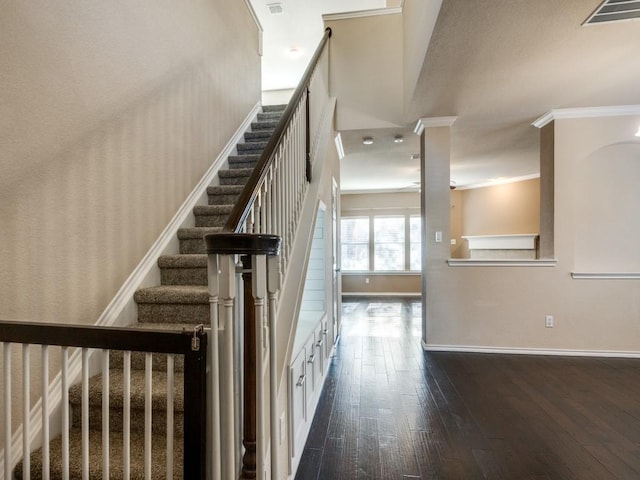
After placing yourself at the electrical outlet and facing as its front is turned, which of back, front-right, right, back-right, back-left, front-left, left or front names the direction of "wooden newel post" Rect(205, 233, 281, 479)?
front

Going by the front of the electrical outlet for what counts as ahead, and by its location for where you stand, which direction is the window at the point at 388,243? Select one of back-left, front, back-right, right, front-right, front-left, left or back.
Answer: back-right

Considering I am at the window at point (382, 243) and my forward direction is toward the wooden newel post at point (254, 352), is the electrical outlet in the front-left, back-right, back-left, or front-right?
front-left

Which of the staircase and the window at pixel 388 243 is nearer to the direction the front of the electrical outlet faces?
the staircase

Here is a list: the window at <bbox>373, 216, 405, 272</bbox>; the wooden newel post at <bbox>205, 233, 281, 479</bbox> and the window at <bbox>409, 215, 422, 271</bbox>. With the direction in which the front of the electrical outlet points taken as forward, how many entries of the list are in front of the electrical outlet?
1

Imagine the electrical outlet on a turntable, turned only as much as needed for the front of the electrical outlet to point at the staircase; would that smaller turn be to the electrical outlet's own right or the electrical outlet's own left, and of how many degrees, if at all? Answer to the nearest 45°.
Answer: approximately 45° to the electrical outlet's own right

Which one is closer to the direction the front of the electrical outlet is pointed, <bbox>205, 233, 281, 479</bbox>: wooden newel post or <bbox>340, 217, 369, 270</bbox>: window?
the wooden newel post

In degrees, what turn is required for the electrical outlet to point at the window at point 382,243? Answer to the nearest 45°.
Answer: approximately 135° to its right

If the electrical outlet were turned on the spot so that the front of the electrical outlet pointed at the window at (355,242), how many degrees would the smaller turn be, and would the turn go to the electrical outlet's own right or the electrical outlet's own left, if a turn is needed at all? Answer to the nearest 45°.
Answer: approximately 135° to the electrical outlet's own right

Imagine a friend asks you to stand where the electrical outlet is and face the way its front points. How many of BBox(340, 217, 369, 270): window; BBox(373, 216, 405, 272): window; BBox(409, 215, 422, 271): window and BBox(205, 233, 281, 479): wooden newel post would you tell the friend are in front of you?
1

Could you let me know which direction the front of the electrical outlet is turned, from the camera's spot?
facing the viewer

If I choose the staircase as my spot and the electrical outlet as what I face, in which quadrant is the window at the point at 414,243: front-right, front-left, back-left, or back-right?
front-left
